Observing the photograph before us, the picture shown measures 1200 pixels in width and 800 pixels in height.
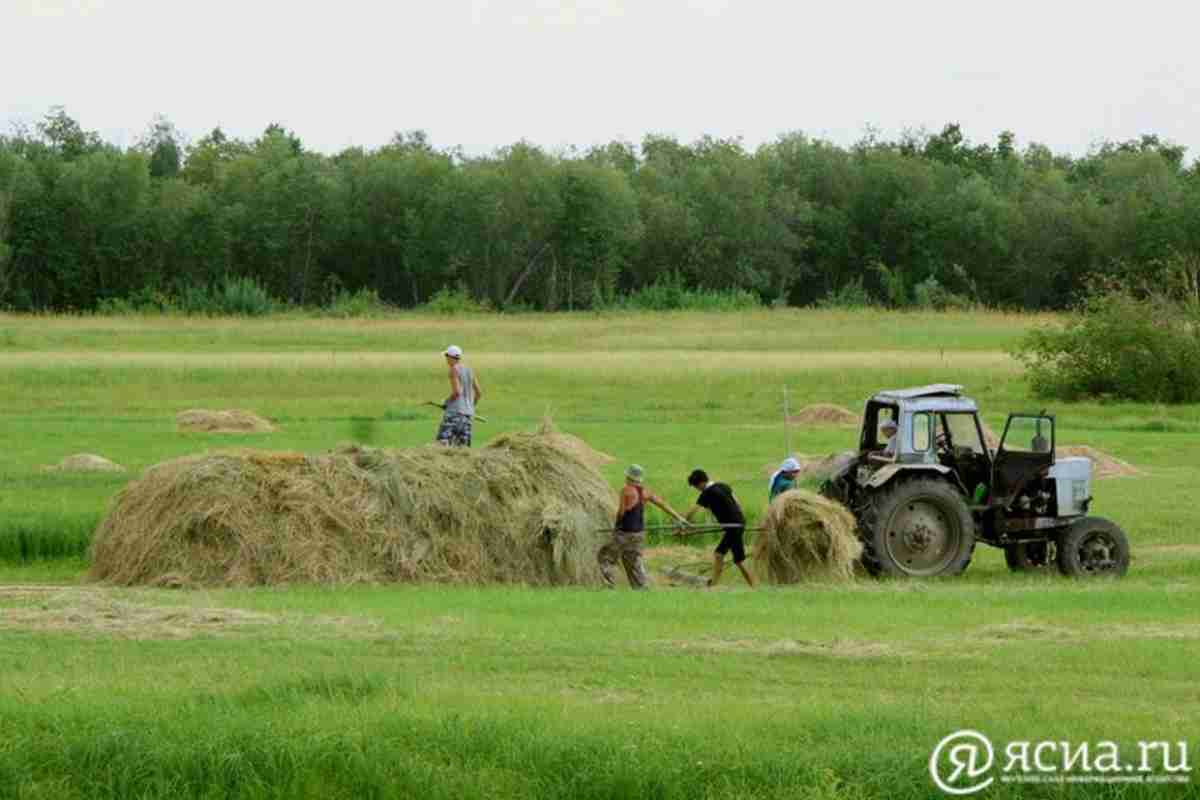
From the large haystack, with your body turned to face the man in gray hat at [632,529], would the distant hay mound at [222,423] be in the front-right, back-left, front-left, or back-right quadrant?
back-left

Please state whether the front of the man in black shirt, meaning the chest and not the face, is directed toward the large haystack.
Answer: yes

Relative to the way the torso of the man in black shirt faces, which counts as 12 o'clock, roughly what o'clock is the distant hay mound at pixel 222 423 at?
The distant hay mound is roughly at 2 o'clock from the man in black shirt.

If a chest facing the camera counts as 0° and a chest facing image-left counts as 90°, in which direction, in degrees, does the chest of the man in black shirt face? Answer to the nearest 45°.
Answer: approximately 90°

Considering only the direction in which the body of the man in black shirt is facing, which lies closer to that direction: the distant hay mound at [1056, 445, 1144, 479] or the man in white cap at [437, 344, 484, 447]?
the man in white cap

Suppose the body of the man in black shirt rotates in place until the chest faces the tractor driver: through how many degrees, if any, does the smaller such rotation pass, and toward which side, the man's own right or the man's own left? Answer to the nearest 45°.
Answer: approximately 135° to the man's own right

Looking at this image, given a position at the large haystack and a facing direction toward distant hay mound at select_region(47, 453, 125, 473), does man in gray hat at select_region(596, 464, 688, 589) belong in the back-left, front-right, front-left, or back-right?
back-right
